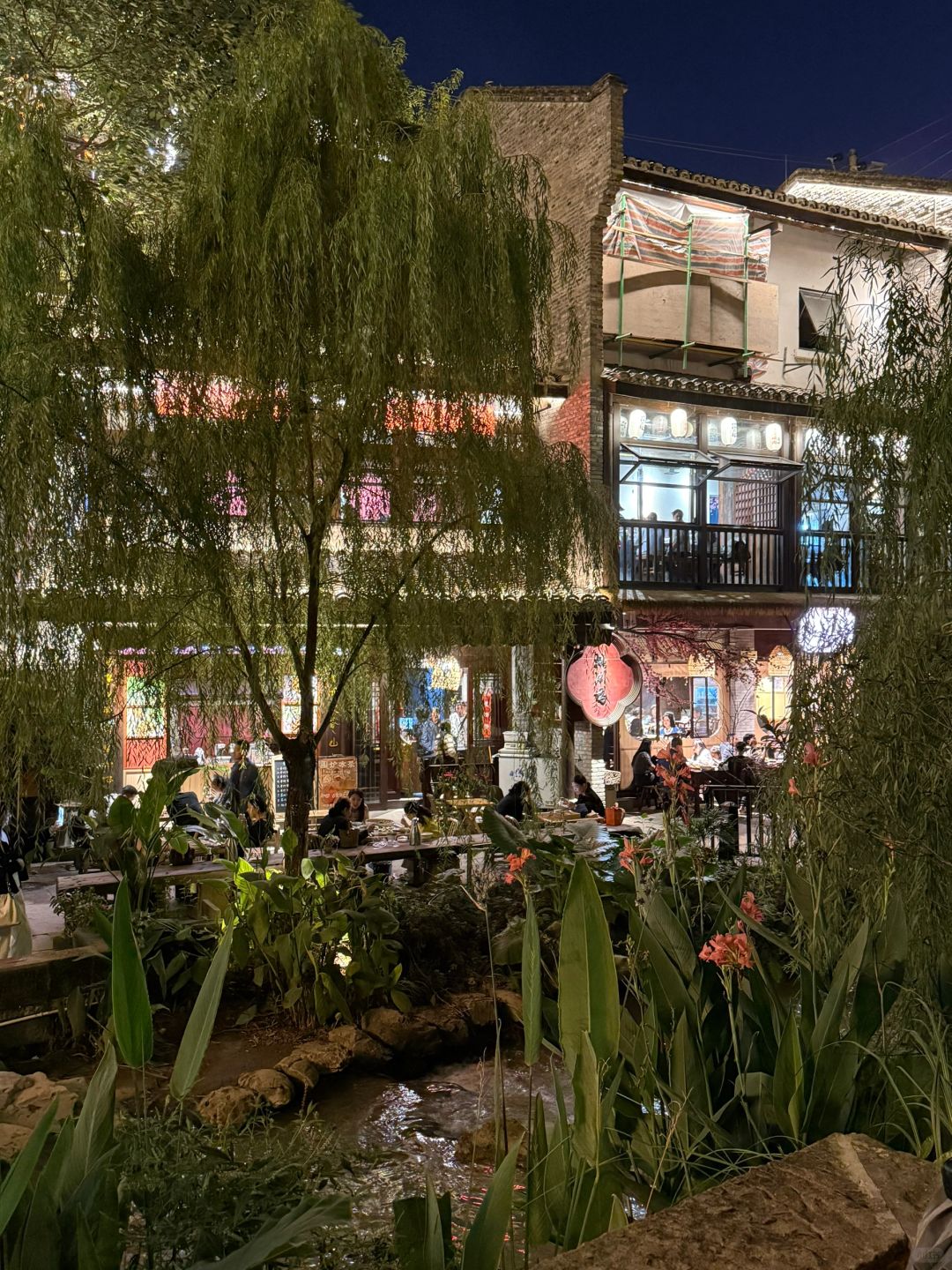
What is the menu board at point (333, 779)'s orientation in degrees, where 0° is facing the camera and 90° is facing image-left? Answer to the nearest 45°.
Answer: approximately 0°

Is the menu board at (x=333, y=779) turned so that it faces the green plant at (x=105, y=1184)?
yes

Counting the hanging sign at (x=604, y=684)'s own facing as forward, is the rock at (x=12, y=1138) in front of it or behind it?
in front

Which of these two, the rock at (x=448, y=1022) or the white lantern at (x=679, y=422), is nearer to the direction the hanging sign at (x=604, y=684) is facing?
the rock

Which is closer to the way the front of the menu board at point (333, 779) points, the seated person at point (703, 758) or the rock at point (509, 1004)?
the rock

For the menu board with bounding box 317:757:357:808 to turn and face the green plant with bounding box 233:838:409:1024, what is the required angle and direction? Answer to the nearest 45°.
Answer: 0° — it already faces it

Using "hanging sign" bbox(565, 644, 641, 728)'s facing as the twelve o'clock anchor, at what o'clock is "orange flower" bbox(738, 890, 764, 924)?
The orange flower is roughly at 12 o'clock from the hanging sign.

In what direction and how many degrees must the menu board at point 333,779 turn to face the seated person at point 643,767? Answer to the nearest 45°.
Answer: approximately 90° to its left

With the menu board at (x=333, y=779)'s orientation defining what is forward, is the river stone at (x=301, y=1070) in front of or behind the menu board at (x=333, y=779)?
in front

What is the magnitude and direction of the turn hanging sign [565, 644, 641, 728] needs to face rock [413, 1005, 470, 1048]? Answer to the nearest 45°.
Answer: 0° — it already faces it

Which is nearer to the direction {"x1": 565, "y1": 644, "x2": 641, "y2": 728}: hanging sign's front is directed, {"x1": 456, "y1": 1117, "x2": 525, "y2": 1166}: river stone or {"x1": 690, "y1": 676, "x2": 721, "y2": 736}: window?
the river stone

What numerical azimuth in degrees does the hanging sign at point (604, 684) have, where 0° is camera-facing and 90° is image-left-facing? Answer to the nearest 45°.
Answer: approximately 0°

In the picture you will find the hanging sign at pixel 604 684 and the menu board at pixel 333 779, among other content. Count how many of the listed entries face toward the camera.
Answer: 2
